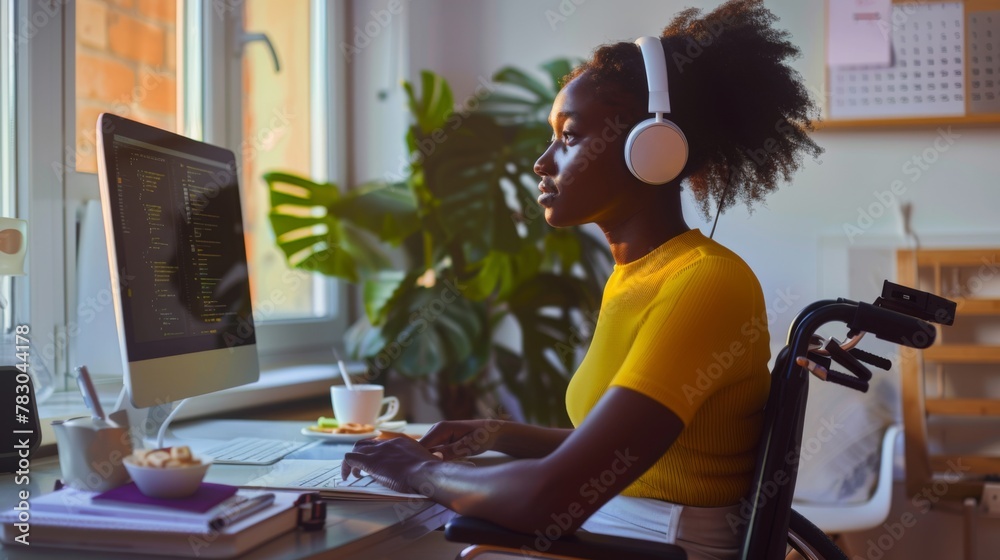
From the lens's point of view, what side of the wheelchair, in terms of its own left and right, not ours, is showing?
left

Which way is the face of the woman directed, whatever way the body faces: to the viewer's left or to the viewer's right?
to the viewer's left

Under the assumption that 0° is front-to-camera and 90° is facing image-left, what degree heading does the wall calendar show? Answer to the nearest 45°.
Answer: approximately 0°

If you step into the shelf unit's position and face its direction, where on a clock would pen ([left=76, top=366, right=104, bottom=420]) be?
The pen is roughly at 1 o'clock from the shelf unit.

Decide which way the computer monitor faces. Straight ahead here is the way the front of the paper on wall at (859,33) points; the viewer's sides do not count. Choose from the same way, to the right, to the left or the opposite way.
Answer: to the left

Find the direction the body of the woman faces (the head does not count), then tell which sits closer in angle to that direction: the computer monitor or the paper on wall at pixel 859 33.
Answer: the computer monitor

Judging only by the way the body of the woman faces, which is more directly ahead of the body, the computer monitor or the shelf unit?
the computer monitor

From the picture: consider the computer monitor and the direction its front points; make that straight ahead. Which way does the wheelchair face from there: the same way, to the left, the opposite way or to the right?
the opposite way

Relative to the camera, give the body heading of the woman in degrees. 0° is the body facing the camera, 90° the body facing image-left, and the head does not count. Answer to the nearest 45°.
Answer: approximately 90°

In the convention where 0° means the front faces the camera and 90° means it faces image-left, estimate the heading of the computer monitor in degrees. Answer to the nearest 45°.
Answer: approximately 315°
